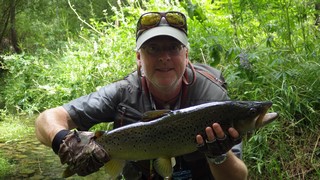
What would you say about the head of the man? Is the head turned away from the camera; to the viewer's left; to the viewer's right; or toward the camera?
toward the camera

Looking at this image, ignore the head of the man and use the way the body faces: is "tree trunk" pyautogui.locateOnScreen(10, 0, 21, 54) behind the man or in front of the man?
behind

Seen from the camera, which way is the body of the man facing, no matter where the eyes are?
toward the camera
